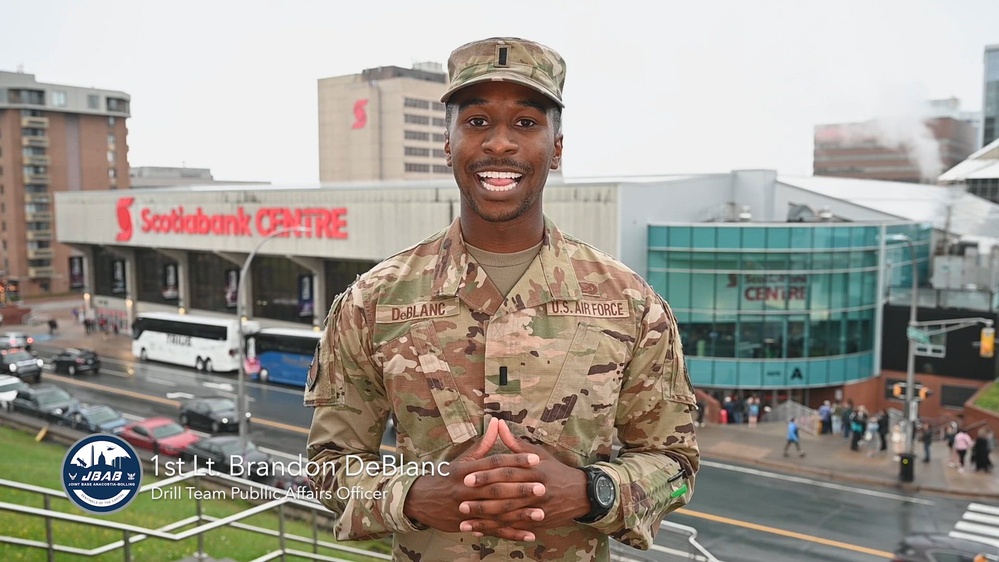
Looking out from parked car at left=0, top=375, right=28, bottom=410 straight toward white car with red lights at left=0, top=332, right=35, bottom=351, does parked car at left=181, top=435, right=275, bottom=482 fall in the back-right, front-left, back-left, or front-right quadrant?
back-right

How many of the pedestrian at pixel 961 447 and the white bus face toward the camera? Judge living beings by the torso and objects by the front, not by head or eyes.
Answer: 0

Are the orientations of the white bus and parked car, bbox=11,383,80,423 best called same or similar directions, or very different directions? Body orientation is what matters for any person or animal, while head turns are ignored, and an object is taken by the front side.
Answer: very different directions

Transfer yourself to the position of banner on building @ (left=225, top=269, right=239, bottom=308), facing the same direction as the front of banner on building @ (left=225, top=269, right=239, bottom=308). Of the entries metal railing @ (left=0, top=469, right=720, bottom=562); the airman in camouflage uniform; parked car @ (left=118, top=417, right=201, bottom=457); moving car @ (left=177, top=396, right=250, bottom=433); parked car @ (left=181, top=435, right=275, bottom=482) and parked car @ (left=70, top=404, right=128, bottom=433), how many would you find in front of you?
6

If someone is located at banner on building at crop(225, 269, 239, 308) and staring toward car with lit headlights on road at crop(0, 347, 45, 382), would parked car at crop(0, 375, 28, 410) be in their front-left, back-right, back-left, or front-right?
front-left

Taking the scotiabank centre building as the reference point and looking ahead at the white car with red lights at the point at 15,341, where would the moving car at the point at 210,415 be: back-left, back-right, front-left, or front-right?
front-left

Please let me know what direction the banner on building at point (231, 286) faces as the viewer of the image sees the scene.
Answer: facing the viewer

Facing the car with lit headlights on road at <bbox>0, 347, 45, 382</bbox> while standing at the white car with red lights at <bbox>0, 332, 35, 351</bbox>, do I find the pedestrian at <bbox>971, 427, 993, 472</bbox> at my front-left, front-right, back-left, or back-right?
front-left

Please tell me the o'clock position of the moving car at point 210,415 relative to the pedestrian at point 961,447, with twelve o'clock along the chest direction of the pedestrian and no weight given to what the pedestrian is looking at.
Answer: The moving car is roughly at 8 o'clock from the pedestrian.

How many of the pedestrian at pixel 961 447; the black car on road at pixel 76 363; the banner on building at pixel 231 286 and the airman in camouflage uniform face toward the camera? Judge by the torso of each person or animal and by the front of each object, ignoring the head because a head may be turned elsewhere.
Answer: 2

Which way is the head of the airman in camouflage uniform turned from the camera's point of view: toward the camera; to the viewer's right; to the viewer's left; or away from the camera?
toward the camera

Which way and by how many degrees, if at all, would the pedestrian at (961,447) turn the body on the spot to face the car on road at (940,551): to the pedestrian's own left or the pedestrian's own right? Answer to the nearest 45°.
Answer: approximately 180°

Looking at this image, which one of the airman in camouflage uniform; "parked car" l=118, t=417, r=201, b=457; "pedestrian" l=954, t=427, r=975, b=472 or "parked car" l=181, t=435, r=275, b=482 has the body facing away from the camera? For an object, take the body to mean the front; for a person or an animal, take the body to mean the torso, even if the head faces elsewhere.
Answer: the pedestrian

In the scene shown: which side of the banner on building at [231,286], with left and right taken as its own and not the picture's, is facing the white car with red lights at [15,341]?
right

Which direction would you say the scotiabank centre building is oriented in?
toward the camera

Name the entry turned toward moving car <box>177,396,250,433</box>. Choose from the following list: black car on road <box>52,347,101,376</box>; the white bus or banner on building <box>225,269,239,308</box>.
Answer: the banner on building

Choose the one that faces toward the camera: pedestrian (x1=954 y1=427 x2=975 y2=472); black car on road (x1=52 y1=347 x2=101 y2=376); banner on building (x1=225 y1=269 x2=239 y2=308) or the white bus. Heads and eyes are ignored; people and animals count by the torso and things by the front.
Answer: the banner on building
